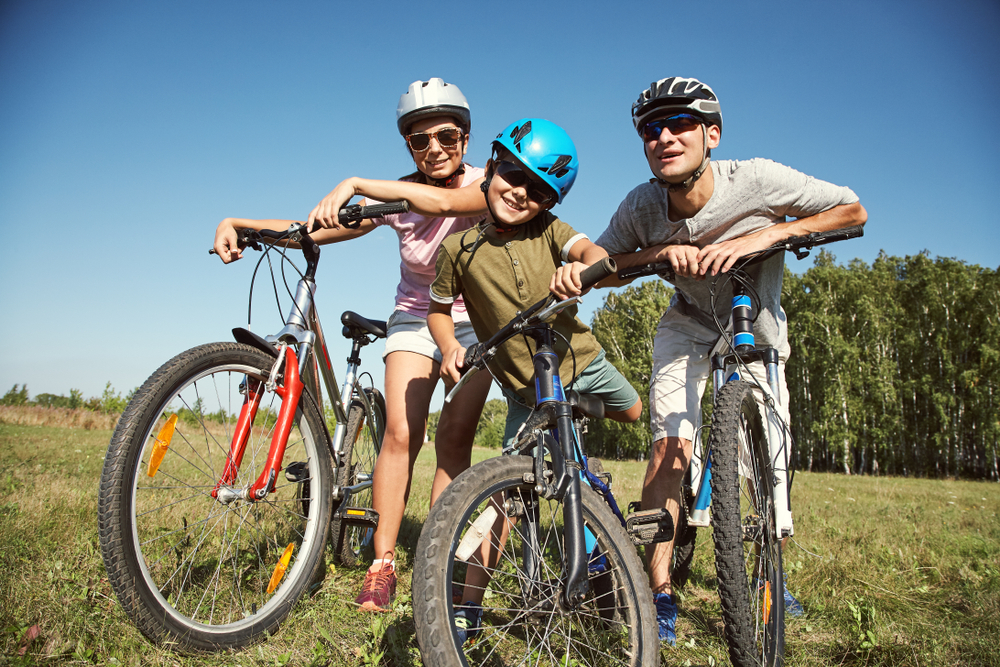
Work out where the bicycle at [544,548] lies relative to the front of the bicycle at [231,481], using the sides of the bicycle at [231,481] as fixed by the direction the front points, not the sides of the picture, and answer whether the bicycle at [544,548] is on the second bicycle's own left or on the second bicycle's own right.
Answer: on the second bicycle's own left

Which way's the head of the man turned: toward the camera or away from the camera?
toward the camera

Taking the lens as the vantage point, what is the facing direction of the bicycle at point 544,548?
facing the viewer and to the left of the viewer

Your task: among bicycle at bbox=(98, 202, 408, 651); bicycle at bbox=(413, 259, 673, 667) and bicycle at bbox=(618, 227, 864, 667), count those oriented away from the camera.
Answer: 0

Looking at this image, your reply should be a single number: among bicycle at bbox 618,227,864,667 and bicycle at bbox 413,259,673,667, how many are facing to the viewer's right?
0

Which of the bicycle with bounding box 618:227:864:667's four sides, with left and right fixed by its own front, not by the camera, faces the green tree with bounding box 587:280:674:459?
back

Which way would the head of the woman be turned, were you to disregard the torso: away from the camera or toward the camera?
toward the camera

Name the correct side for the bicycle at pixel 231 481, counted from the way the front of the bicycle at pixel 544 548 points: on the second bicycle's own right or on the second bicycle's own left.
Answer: on the second bicycle's own right

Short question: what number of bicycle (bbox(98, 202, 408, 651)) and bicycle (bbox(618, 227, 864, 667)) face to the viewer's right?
0

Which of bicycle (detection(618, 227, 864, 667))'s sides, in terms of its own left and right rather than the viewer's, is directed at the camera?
front

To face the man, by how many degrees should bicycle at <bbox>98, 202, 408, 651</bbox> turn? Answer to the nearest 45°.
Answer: approximately 135° to its left

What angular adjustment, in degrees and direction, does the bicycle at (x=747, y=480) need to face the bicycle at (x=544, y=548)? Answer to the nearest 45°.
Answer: approximately 45° to its right
